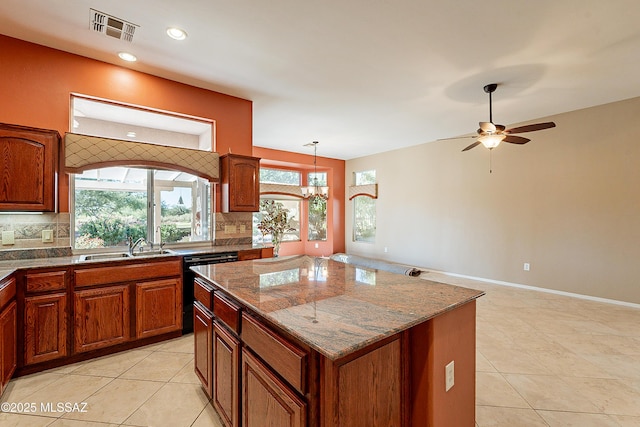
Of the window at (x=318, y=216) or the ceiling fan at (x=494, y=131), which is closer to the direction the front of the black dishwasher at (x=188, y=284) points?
the ceiling fan

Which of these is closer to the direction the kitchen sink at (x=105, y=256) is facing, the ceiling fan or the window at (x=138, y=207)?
the ceiling fan

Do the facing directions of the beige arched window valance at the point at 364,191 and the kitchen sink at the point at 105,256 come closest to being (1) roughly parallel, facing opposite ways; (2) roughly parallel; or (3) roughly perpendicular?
roughly perpendicular

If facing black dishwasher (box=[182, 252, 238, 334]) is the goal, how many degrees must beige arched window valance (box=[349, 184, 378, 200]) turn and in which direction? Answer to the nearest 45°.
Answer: approximately 45° to its left

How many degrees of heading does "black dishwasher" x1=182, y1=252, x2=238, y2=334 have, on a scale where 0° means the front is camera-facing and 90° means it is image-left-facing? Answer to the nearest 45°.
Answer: approximately 315°

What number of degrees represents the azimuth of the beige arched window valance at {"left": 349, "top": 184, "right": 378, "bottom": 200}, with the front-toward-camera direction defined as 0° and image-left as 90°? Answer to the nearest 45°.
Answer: approximately 45°

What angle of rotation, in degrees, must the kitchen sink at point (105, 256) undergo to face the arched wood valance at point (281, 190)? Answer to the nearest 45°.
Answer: approximately 135° to its left
